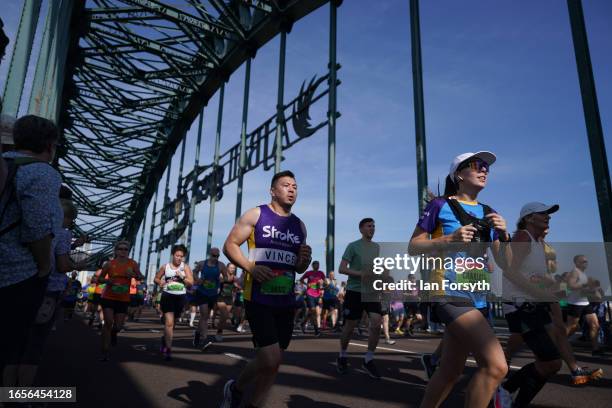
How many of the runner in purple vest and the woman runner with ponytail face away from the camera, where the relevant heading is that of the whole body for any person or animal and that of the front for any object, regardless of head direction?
0

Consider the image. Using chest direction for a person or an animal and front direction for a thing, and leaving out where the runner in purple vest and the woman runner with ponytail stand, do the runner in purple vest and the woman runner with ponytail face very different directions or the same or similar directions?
same or similar directions

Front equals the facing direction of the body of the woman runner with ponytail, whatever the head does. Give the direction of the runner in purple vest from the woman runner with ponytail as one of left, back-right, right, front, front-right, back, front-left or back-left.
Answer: back-right

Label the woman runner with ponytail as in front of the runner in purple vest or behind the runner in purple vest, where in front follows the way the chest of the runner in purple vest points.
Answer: in front
